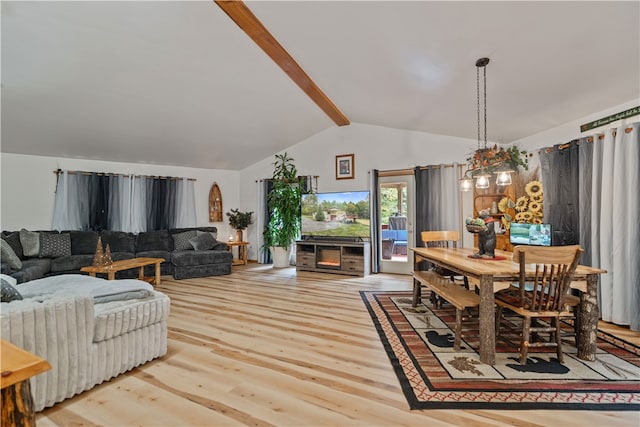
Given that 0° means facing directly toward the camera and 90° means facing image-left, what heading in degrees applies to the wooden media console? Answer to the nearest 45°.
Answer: approximately 45°

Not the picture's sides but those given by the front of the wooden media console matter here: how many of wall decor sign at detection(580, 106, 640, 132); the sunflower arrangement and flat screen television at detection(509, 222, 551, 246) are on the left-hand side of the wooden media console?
3

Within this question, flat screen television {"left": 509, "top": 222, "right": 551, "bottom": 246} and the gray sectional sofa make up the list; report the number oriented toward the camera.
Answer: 2

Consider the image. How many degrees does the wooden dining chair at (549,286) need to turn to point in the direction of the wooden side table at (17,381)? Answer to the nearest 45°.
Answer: approximately 90° to its left

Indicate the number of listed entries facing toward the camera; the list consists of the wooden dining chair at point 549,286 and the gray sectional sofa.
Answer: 1

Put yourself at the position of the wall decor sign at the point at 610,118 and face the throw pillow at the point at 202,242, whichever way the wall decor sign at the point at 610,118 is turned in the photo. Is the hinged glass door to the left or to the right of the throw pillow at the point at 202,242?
right

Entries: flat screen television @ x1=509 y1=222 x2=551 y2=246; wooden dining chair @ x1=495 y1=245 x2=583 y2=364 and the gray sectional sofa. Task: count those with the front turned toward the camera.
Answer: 2
